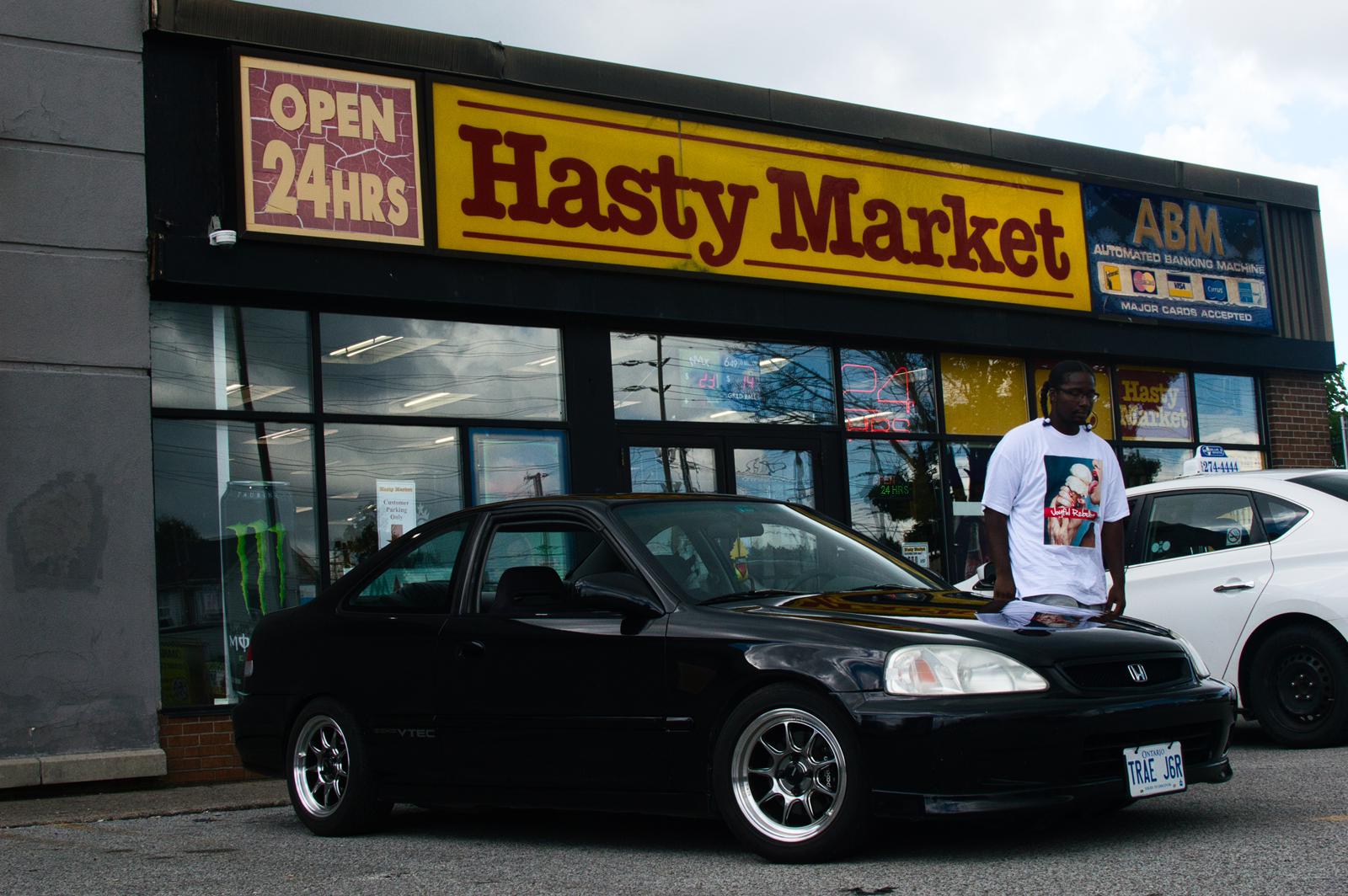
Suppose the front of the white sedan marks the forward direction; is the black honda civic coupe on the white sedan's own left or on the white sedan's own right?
on the white sedan's own left

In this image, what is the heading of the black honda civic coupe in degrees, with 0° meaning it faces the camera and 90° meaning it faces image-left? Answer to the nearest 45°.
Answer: approximately 315°

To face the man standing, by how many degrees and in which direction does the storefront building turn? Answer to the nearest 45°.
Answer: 0° — it already faces them

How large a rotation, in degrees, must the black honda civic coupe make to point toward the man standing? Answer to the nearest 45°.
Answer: approximately 90° to its left

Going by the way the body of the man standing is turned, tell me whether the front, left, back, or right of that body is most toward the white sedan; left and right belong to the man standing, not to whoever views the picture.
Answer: left

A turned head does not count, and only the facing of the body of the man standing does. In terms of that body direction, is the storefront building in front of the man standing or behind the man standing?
behind

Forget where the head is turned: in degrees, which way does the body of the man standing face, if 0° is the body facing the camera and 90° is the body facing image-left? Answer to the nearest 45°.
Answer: approximately 315°

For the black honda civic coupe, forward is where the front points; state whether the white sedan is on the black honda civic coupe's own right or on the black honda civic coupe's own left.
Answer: on the black honda civic coupe's own left

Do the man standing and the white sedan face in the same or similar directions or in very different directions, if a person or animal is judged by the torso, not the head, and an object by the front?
very different directions

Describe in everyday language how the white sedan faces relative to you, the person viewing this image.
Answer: facing away from the viewer and to the left of the viewer

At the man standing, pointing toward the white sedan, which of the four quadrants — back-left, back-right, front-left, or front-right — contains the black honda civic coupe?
back-left

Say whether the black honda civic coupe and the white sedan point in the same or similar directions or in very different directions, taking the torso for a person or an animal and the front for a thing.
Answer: very different directions
